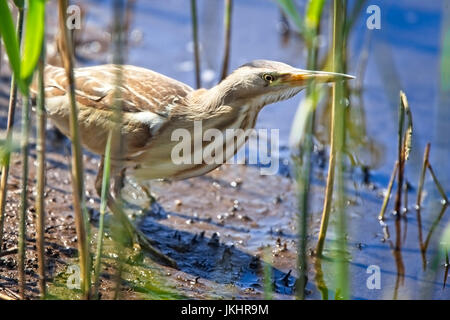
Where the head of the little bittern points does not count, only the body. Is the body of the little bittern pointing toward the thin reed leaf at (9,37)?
no

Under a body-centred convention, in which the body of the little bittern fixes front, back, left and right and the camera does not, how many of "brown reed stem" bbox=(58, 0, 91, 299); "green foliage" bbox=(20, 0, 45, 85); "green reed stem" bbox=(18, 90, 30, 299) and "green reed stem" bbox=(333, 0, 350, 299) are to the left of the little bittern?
0

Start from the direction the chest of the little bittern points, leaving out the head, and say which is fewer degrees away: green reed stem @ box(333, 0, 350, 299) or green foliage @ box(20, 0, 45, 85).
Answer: the green reed stem

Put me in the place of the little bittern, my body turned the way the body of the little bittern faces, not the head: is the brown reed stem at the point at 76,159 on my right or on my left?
on my right

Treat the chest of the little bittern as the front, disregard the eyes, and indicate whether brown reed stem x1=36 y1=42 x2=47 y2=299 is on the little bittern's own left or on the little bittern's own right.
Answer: on the little bittern's own right

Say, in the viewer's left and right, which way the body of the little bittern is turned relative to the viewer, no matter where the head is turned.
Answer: facing to the right of the viewer

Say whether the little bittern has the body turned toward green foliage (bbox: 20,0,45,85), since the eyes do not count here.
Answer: no

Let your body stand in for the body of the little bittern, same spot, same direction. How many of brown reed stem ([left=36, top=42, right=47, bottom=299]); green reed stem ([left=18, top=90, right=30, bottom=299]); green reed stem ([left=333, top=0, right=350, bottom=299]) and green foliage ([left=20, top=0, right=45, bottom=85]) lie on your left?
0

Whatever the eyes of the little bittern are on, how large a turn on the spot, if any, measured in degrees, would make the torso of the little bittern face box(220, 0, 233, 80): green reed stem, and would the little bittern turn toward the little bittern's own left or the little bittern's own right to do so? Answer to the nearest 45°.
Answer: approximately 90° to the little bittern's own left

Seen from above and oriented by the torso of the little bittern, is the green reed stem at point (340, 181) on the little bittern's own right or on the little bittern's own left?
on the little bittern's own right
